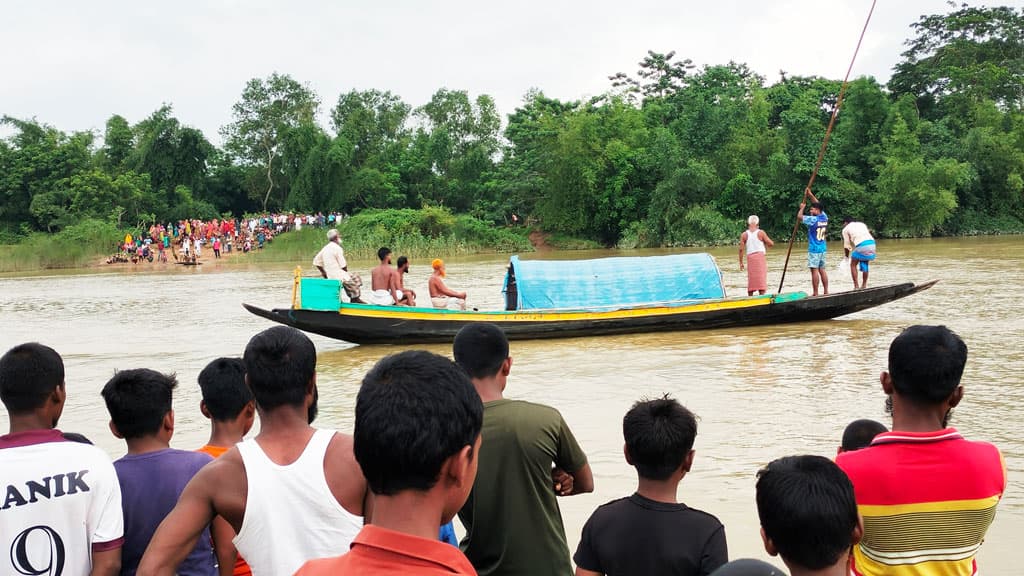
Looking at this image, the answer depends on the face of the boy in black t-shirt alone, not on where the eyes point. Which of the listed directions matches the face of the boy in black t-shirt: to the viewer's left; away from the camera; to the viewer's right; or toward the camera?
away from the camera

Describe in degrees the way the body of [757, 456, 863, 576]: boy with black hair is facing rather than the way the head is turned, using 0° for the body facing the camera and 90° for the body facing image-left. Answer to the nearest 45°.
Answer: approximately 180°

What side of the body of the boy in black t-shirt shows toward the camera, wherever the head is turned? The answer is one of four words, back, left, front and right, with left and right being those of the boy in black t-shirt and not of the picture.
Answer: back

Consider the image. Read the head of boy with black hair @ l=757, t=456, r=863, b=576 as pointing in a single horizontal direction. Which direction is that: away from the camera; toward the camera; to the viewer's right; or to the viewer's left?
away from the camera

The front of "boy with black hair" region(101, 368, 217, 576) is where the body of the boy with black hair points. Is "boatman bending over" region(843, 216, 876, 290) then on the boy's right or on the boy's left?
on the boy's right

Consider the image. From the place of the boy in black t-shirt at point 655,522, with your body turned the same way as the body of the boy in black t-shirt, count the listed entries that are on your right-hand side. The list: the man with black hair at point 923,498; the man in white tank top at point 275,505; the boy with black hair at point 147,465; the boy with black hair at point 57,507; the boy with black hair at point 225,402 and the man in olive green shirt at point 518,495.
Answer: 1

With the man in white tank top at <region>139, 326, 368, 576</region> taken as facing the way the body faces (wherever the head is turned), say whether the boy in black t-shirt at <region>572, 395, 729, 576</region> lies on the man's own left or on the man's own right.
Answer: on the man's own right

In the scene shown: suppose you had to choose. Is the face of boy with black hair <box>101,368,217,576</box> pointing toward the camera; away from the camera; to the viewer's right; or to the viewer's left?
away from the camera

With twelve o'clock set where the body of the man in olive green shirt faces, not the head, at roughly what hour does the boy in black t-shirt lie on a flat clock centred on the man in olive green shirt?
The boy in black t-shirt is roughly at 3 o'clock from the man in olive green shirt.

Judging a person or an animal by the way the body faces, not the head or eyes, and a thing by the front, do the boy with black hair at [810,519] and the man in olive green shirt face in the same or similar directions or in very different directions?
same or similar directions

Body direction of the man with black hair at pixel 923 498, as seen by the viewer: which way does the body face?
away from the camera

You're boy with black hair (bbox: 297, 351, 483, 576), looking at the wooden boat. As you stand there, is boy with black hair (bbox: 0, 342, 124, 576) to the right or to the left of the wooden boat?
left

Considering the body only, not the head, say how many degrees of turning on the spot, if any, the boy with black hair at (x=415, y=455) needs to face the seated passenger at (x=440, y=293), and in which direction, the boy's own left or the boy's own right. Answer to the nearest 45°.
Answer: approximately 45° to the boy's own left

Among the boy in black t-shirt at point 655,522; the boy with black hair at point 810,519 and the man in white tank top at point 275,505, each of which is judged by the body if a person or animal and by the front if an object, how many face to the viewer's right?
0

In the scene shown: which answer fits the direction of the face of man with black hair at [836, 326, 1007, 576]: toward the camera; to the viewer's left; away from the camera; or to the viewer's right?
away from the camera
